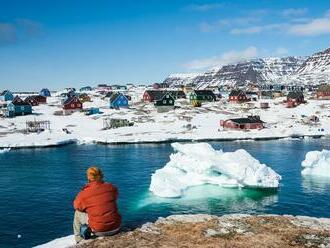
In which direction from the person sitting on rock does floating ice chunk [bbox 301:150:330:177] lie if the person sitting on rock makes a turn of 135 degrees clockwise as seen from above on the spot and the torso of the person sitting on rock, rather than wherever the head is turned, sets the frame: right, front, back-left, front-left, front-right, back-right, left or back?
front-left

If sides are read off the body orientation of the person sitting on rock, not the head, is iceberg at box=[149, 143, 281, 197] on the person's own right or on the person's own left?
on the person's own right

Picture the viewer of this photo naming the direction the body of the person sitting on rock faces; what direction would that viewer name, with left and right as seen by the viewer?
facing away from the viewer and to the left of the viewer
